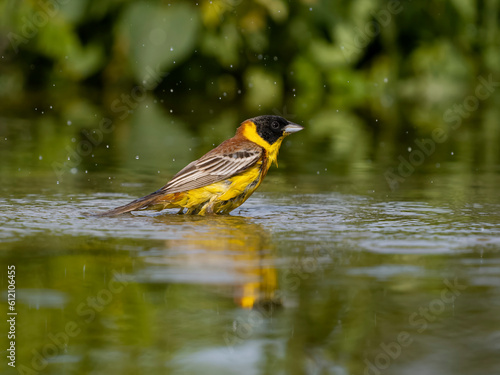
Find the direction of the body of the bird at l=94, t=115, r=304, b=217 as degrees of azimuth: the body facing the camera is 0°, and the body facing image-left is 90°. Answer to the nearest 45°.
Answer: approximately 270°
